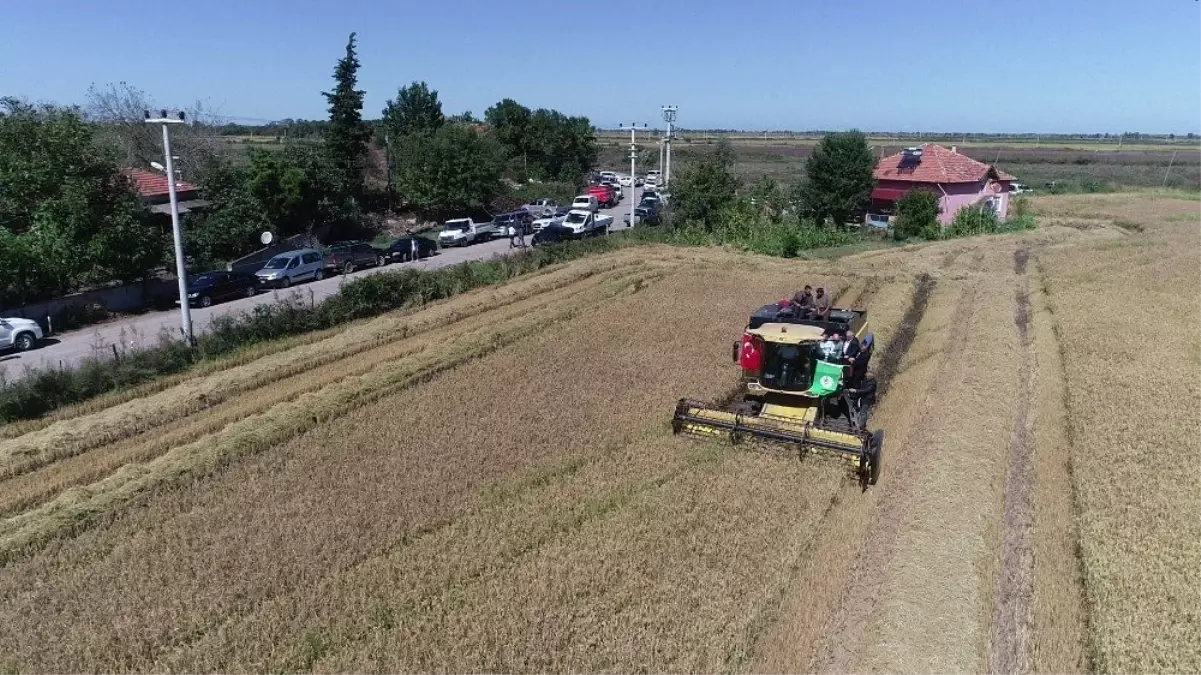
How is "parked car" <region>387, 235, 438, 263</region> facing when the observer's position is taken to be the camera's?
facing the viewer and to the left of the viewer

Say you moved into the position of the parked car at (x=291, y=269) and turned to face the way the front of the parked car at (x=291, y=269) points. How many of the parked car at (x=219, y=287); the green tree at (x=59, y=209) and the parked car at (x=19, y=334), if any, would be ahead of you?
3

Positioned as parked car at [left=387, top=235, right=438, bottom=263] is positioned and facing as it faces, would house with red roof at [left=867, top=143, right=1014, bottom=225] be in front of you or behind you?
behind

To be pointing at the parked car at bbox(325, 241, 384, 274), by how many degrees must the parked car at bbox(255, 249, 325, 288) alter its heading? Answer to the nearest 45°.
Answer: approximately 180°

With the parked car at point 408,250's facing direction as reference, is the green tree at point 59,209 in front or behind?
in front

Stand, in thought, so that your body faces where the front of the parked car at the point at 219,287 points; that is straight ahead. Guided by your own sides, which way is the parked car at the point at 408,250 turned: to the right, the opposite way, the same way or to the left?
the same way

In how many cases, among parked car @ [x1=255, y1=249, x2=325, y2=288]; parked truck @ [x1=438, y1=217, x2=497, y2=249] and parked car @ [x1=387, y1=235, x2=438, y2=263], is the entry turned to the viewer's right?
0

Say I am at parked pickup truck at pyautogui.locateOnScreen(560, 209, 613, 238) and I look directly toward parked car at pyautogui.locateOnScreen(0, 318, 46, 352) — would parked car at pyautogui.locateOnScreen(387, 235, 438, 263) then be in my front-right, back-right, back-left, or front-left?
front-right

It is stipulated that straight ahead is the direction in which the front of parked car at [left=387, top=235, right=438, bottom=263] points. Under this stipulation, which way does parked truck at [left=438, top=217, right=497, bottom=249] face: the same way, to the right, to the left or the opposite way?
the same way

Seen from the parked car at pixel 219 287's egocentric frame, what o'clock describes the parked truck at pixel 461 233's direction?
the parked truck at pixel 461 233 is roughly at 6 o'clock from the parked car at pixel 219 287.

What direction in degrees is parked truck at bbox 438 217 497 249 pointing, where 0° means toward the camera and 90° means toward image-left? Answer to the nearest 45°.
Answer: approximately 45°

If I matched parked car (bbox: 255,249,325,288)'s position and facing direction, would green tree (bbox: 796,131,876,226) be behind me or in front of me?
behind

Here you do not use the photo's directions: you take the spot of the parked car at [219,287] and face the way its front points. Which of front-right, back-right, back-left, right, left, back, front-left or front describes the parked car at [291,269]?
back

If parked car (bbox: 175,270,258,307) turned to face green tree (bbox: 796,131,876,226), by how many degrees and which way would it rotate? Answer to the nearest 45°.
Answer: approximately 135° to its left

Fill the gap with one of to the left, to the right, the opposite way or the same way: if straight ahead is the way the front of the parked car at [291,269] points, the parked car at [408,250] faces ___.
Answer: the same way

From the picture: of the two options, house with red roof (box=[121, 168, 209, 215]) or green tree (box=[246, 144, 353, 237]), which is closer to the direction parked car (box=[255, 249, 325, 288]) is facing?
the house with red roof

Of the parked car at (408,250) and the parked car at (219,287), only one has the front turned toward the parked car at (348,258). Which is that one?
the parked car at (408,250)

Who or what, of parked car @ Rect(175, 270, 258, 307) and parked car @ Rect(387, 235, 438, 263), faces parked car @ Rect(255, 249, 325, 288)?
parked car @ Rect(387, 235, 438, 263)

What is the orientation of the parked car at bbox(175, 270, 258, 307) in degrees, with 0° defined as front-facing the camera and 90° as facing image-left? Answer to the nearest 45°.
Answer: approximately 45°
